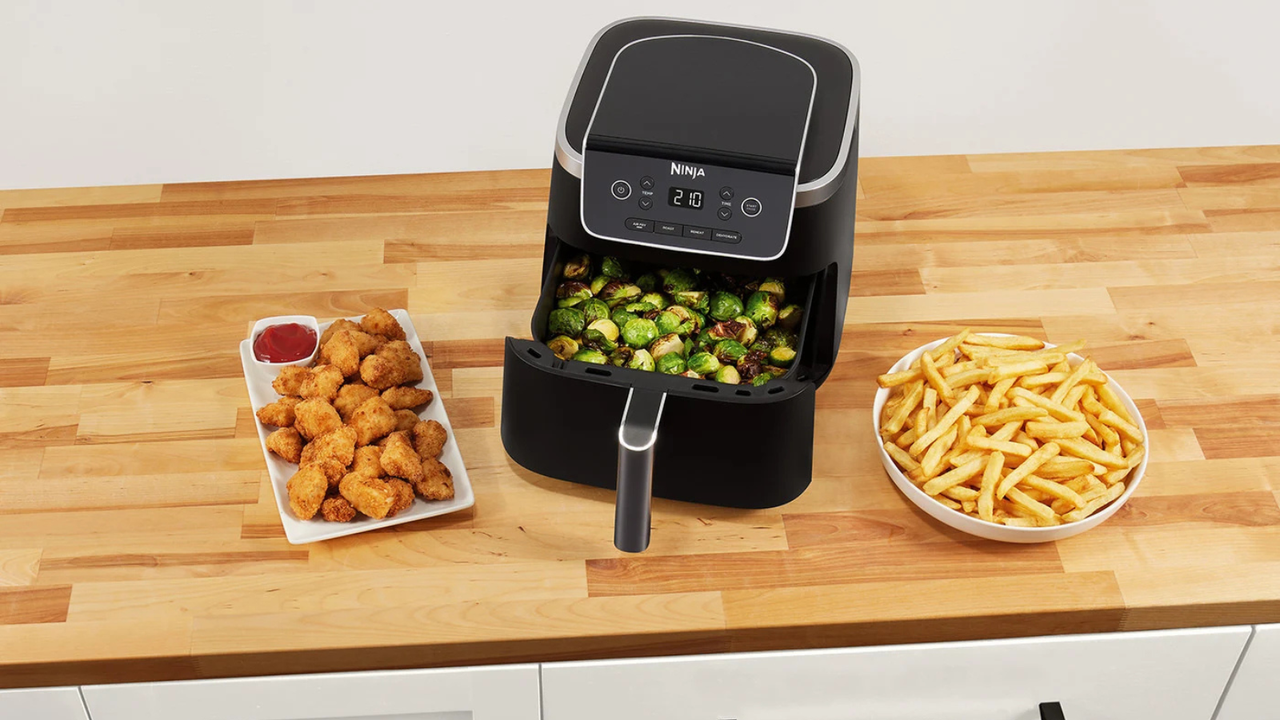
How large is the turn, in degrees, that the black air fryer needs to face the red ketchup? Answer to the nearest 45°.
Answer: approximately 90° to its right

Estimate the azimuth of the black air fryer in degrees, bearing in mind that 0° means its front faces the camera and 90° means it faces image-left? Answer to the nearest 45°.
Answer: approximately 0°

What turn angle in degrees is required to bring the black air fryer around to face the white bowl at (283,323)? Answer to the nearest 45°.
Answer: approximately 90° to its right
